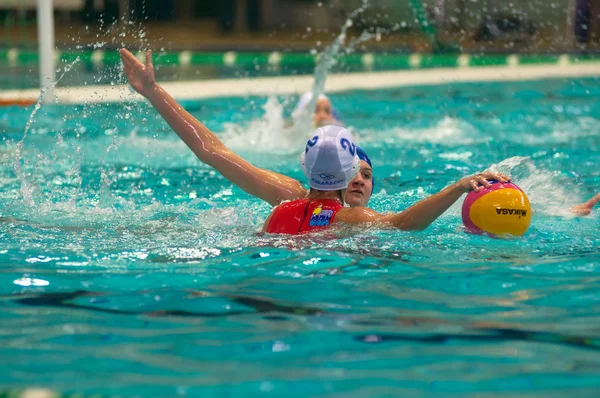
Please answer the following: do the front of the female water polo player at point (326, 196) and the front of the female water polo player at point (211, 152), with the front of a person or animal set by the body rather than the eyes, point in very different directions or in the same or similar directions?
very different directions

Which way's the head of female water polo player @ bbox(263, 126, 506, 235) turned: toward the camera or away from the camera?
away from the camera

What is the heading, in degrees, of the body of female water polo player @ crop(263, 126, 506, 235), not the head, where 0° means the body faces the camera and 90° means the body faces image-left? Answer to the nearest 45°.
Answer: approximately 180°

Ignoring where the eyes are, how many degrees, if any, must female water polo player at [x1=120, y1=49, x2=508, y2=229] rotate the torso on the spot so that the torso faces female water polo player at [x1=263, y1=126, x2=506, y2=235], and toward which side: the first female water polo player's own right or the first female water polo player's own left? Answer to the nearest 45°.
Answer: approximately 45° to the first female water polo player's own left

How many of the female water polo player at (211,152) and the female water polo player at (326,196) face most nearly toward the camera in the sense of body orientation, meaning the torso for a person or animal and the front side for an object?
1
